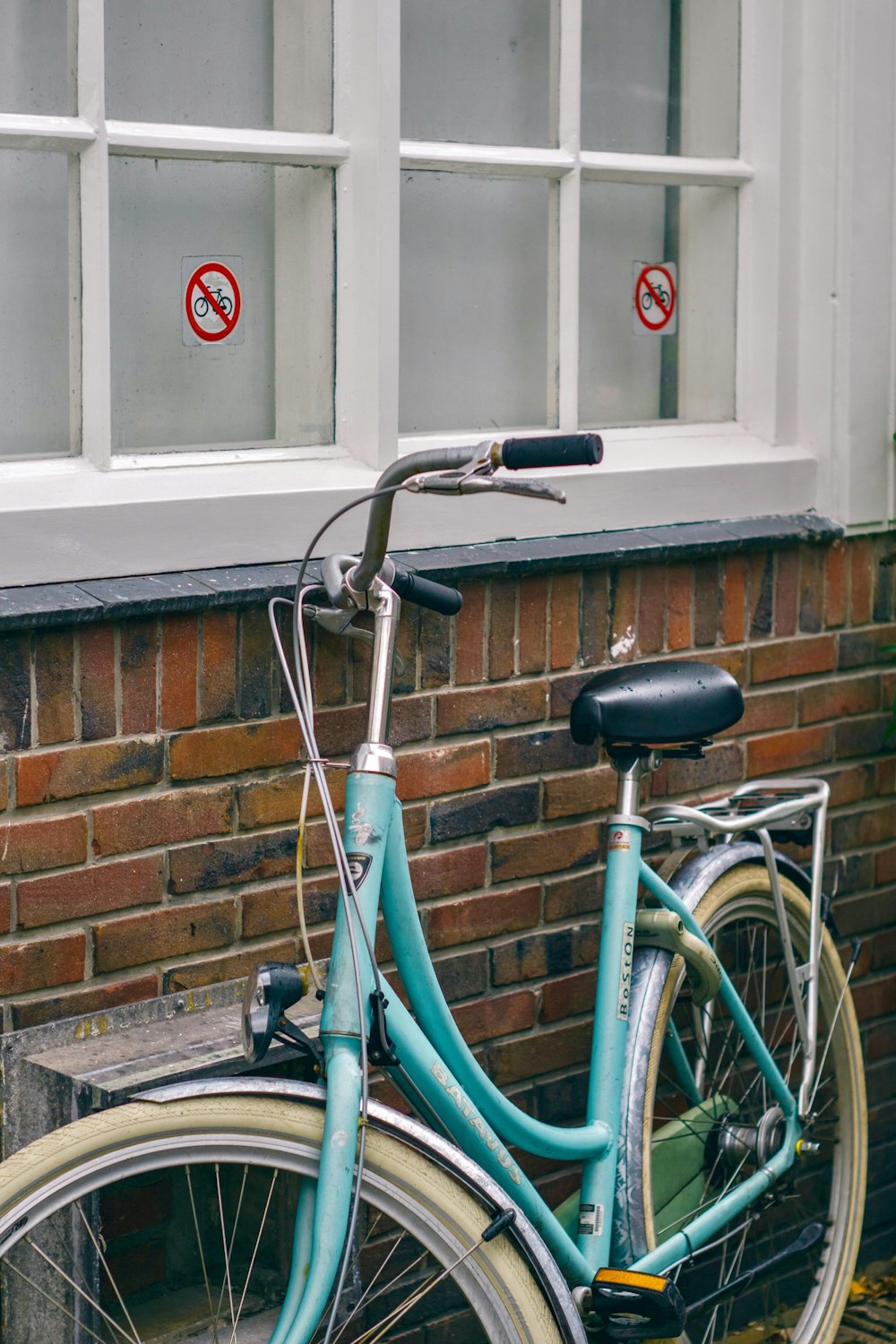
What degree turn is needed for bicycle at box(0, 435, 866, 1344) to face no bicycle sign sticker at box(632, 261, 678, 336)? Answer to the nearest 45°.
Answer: approximately 135° to its right

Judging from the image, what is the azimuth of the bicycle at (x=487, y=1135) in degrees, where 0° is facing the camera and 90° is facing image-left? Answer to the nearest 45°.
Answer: approximately 45°
